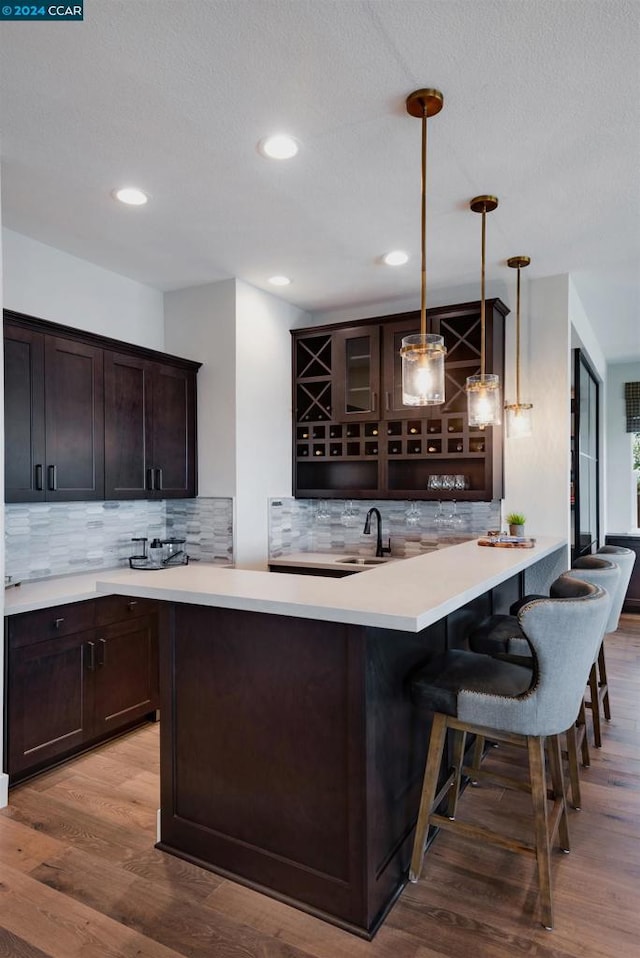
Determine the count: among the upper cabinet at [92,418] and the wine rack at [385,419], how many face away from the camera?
0

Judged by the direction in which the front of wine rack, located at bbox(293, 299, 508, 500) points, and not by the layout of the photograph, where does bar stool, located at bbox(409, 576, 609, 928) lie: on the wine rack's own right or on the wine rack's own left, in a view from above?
on the wine rack's own left

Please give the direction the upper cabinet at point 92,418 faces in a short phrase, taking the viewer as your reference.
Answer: facing the viewer and to the right of the viewer

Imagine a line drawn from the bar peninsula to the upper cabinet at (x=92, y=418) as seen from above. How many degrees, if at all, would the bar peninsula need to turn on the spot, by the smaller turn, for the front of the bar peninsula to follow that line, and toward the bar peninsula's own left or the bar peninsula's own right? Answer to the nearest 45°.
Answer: approximately 180°

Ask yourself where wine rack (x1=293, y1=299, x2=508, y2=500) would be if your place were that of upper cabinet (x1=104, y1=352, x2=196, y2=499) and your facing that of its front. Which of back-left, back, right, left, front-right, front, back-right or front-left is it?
front-left

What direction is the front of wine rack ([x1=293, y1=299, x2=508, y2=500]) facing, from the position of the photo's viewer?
facing the viewer and to the left of the viewer

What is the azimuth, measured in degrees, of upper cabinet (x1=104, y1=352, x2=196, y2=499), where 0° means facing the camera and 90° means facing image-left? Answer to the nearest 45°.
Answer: approximately 315°

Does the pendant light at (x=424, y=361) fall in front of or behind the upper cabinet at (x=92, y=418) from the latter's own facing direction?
in front

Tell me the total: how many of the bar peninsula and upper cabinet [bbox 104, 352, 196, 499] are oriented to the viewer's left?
0

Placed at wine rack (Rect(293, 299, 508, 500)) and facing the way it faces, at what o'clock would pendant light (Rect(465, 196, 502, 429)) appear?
The pendant light is roughly at 10 o'clock from the wine rack.
